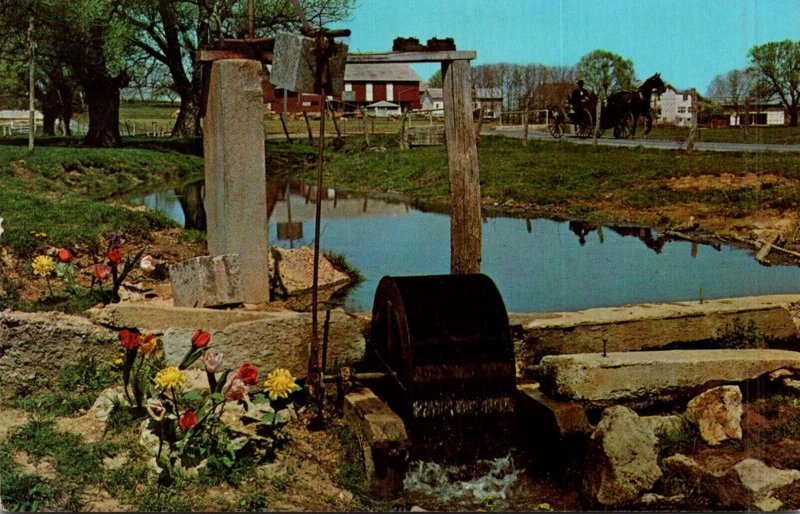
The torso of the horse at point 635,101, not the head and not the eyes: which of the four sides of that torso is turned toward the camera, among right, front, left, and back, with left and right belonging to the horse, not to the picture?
right

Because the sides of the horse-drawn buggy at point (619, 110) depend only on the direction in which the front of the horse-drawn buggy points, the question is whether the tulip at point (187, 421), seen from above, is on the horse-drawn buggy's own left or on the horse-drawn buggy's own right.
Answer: on the horse-drawn buggy's own right

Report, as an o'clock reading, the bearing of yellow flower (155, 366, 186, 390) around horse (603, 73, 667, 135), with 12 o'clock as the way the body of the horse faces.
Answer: The yellow flower is roughly at 3 o'clock from the horse.

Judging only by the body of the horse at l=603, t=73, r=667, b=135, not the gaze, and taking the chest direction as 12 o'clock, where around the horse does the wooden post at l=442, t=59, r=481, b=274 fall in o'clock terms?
The wooden post is roughly at 3 o'clock from the horse.

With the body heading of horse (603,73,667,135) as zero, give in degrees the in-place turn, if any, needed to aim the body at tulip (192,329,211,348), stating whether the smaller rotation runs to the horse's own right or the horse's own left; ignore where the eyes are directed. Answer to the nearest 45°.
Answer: approximately 90° to the horse's own right

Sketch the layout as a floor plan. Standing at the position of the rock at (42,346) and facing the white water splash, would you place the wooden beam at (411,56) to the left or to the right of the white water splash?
left

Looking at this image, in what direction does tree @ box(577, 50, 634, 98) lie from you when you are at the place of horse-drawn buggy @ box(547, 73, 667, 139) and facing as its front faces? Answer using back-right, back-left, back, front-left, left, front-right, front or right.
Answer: left

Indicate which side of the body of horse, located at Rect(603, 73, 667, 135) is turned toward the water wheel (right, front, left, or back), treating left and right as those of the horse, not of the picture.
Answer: right

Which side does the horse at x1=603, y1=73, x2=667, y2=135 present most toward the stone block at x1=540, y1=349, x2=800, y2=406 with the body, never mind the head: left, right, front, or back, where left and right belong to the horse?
right

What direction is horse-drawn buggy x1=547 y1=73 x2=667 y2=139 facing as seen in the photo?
to the viewer's right

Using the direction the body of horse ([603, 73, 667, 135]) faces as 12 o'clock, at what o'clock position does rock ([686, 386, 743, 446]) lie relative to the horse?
The rock is roughly at 3 o'clock from the horse.

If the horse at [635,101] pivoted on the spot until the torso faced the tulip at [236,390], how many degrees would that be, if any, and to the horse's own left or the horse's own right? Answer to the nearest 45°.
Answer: approximately 90° to the horse's own right

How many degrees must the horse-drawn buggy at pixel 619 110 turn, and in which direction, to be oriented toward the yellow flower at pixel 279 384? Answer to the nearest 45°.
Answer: approximately 90° to its right

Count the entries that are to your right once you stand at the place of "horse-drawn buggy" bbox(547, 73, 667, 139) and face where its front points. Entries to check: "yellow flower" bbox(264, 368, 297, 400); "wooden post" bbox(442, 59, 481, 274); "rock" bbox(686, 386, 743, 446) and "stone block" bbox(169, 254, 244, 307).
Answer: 4

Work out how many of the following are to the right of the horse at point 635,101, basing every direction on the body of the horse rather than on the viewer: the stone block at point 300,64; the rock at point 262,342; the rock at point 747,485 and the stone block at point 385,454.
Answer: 4

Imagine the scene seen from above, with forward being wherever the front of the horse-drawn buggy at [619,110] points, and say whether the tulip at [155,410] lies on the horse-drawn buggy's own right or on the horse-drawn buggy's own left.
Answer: on the horse-drawn buggy's own right
